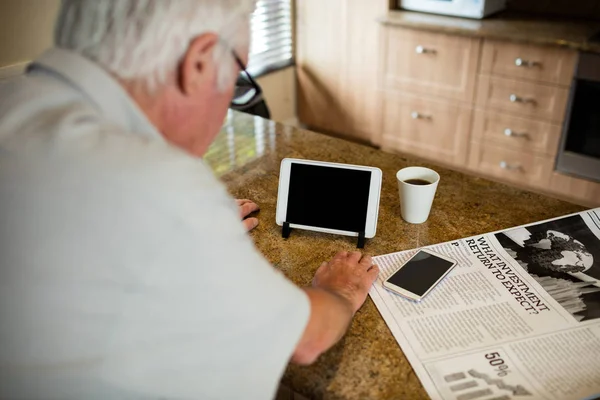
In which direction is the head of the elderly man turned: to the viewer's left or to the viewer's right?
to the viewer's right

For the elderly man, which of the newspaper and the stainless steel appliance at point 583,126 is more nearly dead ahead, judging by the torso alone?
the stainless steel appliance

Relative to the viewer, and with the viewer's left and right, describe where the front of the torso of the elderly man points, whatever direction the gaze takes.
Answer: facing away from the viewer and to the right of the viewer

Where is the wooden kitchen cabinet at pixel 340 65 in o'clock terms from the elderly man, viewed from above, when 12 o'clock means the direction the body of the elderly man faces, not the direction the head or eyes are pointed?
The wooden kitchen cabinet is roughly at 11 o'clock from the elderly man.

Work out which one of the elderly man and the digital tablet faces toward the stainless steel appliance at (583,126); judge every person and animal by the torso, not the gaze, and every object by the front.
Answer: the elderly man

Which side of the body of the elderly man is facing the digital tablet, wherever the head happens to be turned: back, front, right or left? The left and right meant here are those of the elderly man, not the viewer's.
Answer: front

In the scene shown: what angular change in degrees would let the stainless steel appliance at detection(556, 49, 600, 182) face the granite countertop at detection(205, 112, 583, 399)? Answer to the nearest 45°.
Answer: approximately 45° to its left

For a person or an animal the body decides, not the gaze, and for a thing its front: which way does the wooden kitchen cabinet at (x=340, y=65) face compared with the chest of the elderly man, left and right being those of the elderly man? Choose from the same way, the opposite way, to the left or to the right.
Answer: the opposite way

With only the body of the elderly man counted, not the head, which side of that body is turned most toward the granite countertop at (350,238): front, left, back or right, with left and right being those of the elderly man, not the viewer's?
front

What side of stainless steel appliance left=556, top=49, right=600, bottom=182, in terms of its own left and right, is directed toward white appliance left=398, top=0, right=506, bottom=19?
right

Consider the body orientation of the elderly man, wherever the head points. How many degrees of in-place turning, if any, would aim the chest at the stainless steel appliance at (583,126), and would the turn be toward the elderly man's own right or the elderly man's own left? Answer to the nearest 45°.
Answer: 0° — they already face it
